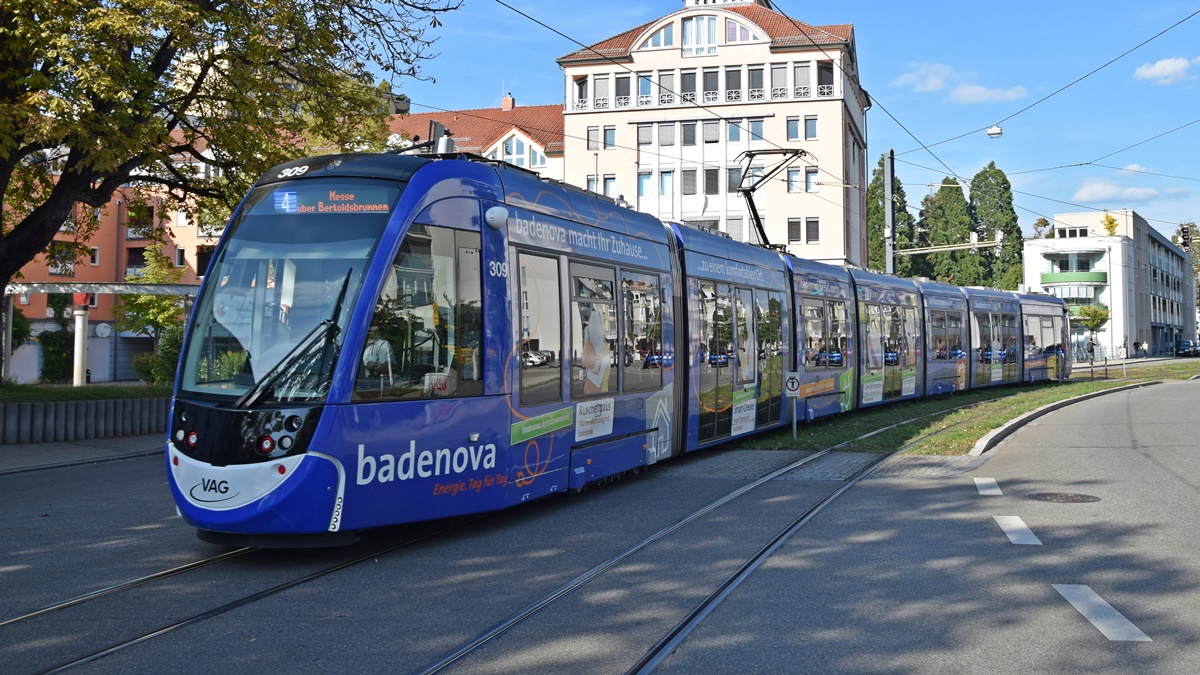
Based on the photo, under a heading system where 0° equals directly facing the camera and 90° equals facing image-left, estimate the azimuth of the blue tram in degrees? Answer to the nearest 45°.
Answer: approximately 45°

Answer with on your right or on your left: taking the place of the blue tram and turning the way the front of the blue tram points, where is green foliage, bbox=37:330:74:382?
on your right

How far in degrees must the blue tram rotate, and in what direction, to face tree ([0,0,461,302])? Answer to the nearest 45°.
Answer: approximately 90° to its right

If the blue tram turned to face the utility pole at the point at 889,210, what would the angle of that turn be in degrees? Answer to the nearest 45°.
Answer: approximately 180°
